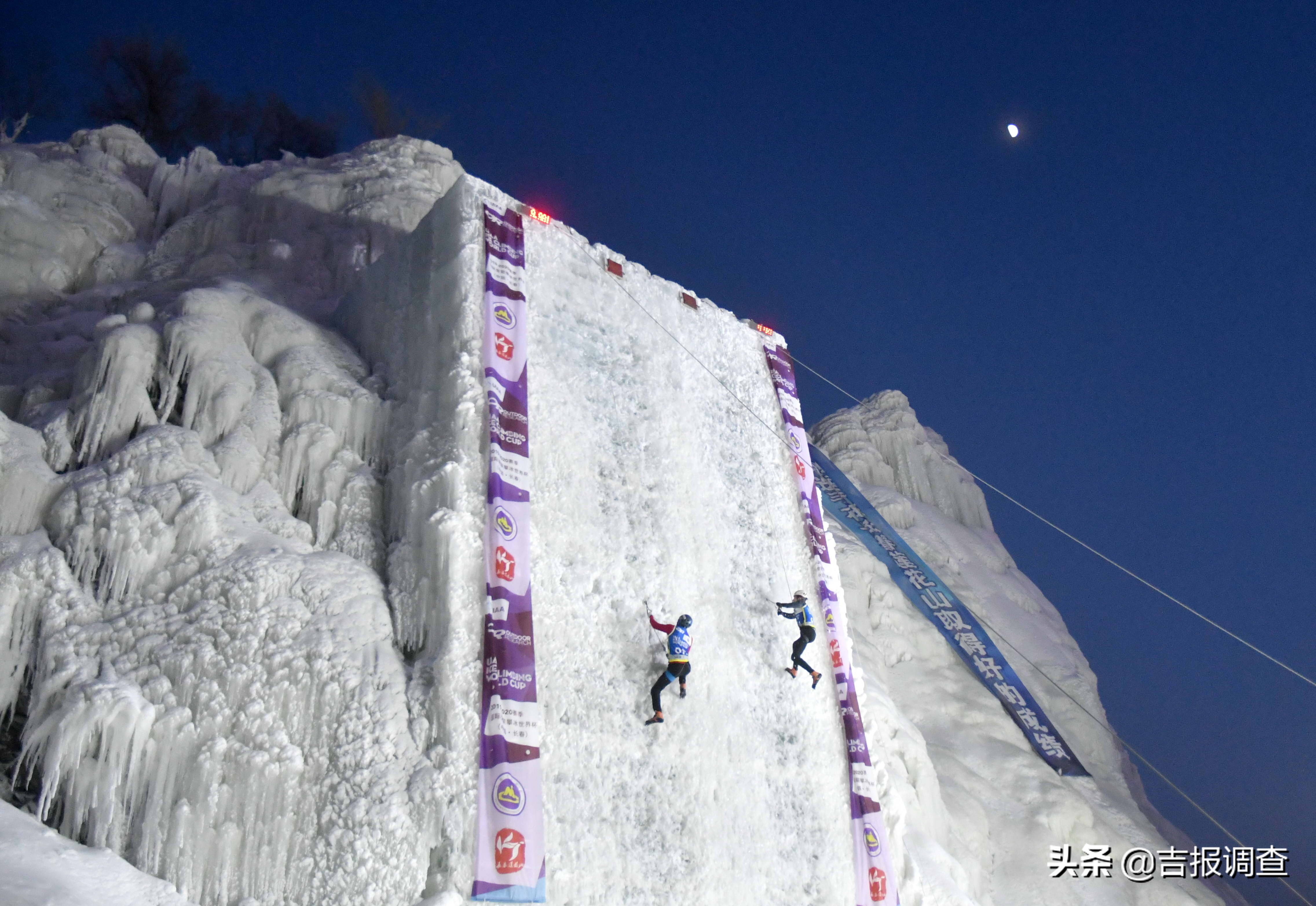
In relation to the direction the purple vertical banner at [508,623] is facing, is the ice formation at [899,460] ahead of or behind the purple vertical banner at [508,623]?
behind

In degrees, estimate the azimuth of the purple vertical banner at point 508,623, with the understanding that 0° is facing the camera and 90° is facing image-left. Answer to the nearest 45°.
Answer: approximately 0°

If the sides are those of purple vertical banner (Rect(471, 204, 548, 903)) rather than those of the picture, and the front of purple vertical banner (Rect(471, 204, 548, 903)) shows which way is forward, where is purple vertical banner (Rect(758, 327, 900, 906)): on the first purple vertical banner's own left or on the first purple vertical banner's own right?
on the first purple vertical banner's own left

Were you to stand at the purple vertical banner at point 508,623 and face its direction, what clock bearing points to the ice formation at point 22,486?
The ice formation is roughly at 3 o'clock from the purple vertical banner.

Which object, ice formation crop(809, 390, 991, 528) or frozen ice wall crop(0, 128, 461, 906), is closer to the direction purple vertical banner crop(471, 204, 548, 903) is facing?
the frozen ice wall

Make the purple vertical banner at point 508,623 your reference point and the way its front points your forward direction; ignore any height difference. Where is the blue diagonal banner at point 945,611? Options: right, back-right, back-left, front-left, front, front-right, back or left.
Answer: back-left

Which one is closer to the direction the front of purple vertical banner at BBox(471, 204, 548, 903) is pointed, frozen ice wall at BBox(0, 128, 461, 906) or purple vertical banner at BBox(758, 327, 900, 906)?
the frozen ice wall

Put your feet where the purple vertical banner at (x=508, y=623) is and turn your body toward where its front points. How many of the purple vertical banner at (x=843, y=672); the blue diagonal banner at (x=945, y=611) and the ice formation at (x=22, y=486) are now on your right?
1
